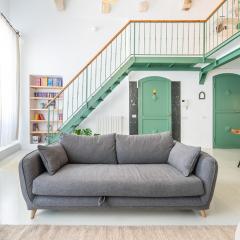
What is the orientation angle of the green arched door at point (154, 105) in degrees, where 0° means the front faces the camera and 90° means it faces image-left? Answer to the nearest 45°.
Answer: approximately 0°

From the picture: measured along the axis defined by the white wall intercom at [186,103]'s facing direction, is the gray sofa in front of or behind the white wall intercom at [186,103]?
in front

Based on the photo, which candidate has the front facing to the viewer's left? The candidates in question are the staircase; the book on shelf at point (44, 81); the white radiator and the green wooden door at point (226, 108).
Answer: the staircase

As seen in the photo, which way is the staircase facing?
to the viewer's left

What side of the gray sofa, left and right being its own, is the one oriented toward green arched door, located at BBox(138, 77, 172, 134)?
back

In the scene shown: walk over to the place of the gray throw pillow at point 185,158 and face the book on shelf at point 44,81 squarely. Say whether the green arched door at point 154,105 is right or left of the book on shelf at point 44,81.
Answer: right

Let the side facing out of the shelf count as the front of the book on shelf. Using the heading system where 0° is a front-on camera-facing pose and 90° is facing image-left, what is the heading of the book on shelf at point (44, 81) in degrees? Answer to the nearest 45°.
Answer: approximately 0°

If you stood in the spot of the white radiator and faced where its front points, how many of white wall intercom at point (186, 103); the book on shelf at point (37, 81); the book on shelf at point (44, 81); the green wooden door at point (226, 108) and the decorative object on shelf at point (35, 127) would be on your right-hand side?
3

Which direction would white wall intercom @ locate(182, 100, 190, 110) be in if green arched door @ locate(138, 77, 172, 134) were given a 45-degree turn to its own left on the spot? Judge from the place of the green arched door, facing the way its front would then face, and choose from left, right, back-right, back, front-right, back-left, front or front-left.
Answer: front-left

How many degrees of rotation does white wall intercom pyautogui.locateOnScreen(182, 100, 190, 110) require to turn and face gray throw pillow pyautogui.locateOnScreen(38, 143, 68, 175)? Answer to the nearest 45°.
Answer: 0° — it already faces it

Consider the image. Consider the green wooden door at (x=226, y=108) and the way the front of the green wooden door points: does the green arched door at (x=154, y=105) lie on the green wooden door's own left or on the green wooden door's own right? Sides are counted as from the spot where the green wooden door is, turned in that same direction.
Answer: on the green wooden door's own right

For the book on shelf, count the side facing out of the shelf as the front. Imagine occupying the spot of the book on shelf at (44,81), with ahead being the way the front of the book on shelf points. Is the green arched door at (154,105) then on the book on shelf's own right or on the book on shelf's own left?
on the book on shelf's own left
